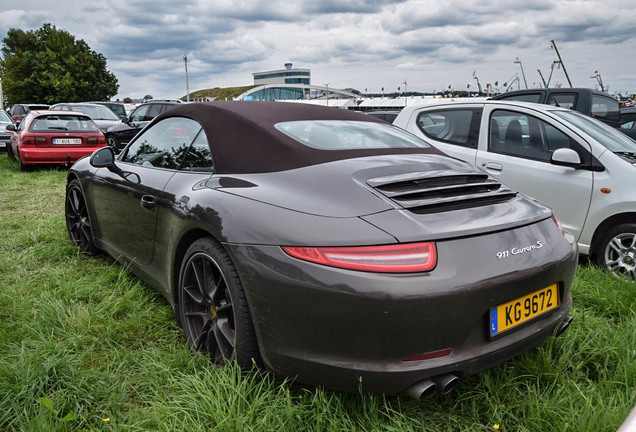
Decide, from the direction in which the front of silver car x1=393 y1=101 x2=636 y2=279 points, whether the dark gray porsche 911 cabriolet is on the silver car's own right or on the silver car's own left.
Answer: on the silver car's own right

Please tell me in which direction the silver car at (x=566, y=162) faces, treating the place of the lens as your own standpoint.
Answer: facing the viewer and to the right of the viewer

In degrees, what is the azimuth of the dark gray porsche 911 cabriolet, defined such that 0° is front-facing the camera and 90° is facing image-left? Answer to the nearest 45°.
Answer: approximately 135°

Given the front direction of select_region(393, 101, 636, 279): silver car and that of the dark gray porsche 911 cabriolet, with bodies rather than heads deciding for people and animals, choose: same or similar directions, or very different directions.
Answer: very different directions

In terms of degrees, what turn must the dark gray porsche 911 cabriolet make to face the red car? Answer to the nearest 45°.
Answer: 0° — it already faces it

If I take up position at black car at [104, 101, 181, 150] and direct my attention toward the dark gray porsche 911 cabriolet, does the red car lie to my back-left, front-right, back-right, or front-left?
front-right

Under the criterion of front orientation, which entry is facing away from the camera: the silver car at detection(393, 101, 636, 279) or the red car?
the red car

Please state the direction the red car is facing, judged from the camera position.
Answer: facing away from the viewer

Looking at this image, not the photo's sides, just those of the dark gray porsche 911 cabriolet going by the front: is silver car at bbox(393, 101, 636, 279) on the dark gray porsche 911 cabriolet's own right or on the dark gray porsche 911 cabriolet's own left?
on the dark gray porsche 911 cabriolet's own right

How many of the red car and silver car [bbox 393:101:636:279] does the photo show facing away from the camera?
1

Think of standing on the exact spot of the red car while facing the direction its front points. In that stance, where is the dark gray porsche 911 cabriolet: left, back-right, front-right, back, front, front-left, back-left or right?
back

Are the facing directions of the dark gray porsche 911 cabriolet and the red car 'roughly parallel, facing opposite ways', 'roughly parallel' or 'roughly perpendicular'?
roughly parallel

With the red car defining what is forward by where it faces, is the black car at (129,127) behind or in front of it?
in front

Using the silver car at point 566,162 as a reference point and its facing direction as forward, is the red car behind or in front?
behind

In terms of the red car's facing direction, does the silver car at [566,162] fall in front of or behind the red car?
behind
